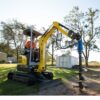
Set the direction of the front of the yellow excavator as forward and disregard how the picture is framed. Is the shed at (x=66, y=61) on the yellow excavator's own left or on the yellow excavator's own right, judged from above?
on the yellow excavator's own left

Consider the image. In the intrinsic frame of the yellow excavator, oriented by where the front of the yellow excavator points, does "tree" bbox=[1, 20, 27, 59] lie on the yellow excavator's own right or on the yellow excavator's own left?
on the yellow excavator's own left

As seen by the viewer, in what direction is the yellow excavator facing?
to the viewer's right
